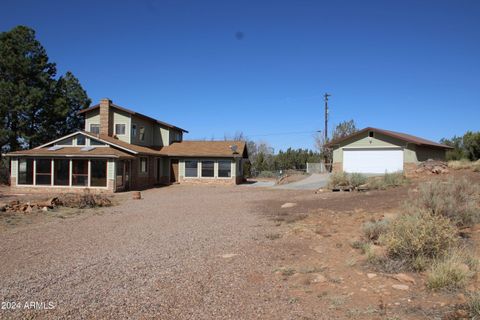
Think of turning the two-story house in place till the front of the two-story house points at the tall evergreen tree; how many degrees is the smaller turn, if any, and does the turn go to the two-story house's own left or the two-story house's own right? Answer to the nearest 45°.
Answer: approximately 135° to the two-story house's own right

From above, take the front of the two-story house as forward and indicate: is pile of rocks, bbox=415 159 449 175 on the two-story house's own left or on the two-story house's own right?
on the two-story house's own left

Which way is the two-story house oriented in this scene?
toward the camera

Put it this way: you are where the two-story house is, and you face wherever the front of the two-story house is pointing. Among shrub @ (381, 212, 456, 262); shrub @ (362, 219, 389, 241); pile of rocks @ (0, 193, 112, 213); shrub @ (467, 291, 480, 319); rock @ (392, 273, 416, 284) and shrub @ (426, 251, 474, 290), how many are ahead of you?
6

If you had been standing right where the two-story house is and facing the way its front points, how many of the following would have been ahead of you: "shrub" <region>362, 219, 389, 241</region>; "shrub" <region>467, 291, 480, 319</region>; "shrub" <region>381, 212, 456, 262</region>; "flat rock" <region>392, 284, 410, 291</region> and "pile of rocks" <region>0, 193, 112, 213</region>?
5

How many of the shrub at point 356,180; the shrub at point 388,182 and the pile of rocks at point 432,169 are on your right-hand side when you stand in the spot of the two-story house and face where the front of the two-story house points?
0

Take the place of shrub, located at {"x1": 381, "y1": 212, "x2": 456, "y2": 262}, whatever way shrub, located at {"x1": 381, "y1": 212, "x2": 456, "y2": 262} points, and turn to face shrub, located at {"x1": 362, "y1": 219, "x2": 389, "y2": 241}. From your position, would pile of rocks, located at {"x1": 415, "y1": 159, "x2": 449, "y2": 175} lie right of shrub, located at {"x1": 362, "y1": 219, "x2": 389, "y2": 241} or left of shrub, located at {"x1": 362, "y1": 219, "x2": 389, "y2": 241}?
right

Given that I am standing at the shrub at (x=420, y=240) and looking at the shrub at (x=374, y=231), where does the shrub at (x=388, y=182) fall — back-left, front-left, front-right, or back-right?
front-right

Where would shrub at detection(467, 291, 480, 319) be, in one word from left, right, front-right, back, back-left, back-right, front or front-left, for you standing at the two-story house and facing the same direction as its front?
front

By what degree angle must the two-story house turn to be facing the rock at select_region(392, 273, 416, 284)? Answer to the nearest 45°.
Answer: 0° — it already faces it

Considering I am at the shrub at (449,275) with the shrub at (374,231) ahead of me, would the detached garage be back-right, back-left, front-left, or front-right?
front-right

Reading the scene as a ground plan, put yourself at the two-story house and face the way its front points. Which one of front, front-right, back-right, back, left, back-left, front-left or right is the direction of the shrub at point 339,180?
front-left

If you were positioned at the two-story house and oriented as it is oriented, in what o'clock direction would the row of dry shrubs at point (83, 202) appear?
The row of dry shrubs is roughly at 12 o'clock from the two-story house.

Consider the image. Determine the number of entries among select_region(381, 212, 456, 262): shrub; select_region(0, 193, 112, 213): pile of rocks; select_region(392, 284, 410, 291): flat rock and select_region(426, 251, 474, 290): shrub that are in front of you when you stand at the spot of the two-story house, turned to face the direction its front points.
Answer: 4

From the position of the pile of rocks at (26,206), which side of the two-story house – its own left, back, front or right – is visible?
front

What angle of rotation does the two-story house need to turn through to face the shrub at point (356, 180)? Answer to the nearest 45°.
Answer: approximately 45° to its left

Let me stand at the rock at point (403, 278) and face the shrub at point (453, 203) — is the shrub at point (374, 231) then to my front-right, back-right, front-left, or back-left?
front-left
